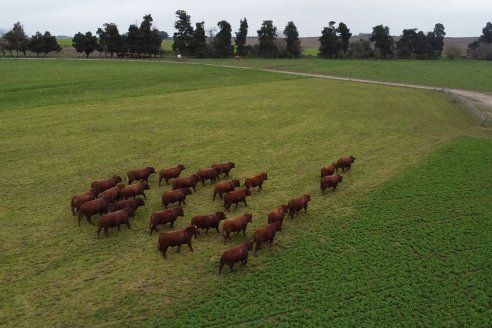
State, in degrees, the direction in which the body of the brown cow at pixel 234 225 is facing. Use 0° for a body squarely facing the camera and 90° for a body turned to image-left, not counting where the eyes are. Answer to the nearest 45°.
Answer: approximately 225°

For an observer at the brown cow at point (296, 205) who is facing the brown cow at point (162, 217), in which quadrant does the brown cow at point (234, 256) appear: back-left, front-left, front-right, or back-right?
front-left

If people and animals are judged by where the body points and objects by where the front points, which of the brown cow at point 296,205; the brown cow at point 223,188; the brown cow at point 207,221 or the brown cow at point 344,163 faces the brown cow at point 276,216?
the brown cow at point 207,221

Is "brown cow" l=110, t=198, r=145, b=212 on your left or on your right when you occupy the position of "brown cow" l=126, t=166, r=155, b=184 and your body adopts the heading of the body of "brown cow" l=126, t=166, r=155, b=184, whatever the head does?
on your right

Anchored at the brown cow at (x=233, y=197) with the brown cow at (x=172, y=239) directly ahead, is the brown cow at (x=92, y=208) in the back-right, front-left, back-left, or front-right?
front-right

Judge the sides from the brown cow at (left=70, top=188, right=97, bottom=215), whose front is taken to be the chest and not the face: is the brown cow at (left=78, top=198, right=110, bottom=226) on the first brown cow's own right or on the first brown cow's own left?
on the first brown cow's own right

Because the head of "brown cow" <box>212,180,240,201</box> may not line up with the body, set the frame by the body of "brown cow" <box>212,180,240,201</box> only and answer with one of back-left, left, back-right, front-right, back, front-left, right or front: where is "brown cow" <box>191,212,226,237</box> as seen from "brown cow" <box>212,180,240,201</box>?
back-right

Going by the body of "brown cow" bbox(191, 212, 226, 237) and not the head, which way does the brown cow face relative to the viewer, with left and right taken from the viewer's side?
facing to the right of the viewer

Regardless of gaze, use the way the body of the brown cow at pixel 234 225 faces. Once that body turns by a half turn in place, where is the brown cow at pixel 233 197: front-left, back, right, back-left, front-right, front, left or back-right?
back-right

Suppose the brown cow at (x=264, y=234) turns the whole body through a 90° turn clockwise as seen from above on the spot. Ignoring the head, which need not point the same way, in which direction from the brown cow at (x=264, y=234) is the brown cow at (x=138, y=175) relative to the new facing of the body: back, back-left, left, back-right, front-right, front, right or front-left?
back

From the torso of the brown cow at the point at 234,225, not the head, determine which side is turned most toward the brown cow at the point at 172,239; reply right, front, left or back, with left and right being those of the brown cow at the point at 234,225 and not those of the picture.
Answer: back

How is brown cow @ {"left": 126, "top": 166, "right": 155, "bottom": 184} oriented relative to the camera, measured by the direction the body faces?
to the viewer's right

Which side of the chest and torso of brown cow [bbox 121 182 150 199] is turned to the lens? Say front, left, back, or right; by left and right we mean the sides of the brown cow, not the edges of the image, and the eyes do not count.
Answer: right

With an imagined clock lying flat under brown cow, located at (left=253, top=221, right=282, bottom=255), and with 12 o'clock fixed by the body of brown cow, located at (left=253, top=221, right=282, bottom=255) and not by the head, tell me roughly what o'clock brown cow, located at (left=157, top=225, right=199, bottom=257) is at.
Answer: brown cow, located at (left=157, top=225, right=199, bottom=257) is roughly at 7 o'clock from brown cow, located at (left=253, top=221, right=282, bottom=255).

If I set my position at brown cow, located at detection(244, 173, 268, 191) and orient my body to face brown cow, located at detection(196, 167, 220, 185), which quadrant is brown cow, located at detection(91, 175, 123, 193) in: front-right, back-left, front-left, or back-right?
front-left
